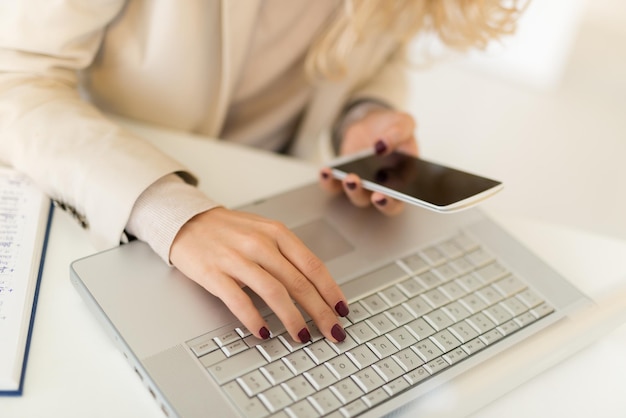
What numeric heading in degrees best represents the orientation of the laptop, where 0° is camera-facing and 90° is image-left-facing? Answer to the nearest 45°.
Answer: approximately 135°
